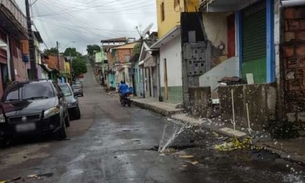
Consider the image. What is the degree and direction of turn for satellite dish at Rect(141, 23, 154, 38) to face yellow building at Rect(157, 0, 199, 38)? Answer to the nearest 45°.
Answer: approximately 90° to its left

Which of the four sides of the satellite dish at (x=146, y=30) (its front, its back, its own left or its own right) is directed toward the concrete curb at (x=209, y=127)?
left

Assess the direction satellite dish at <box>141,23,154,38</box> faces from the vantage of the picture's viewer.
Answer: facing to the left of the viewer
